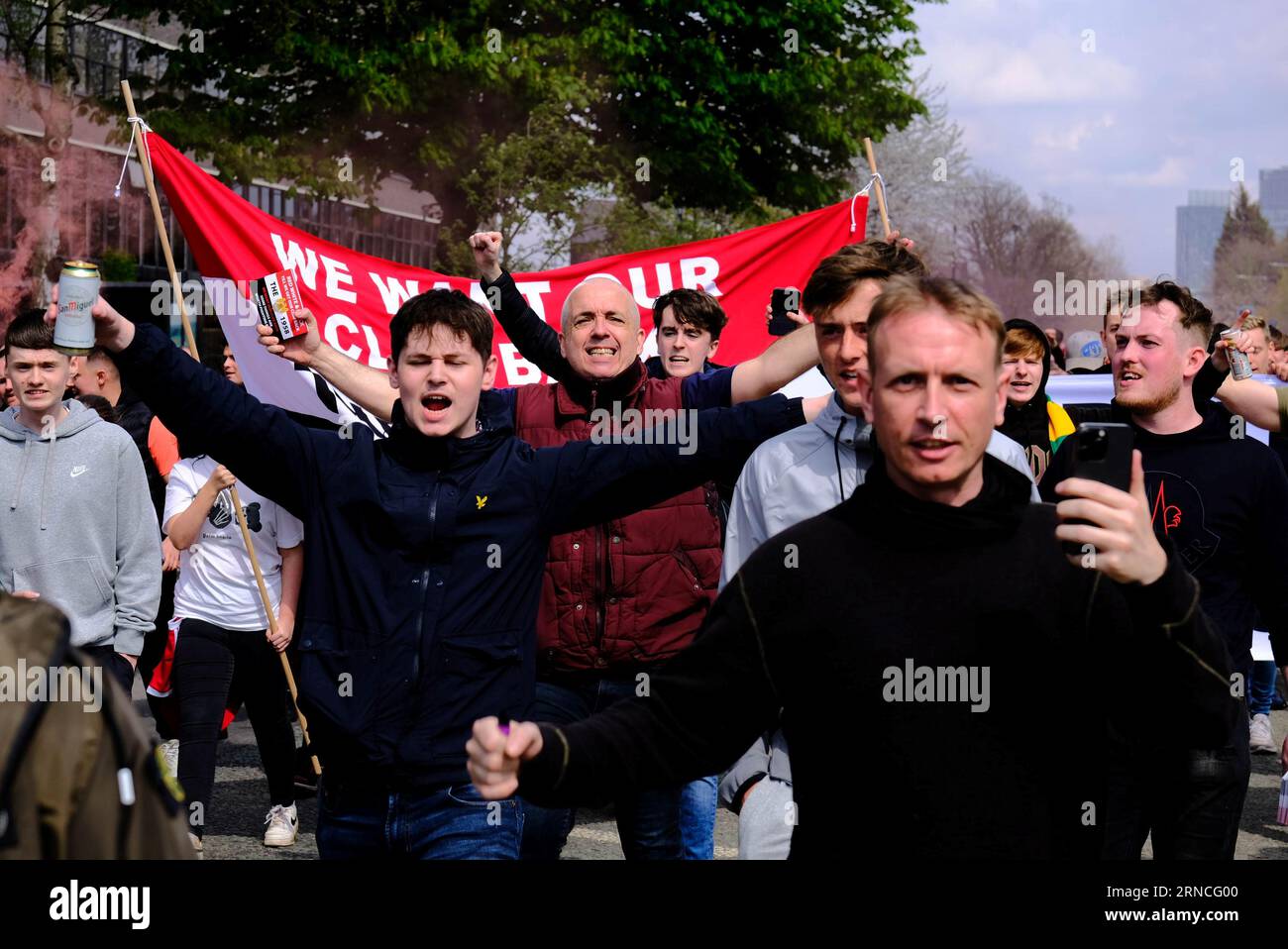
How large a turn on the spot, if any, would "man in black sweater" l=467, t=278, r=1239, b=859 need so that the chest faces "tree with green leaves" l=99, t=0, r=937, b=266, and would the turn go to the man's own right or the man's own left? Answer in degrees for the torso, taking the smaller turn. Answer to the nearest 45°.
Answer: approximately 180°

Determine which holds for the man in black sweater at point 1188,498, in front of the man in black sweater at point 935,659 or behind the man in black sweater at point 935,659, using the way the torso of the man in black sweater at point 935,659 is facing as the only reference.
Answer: behind

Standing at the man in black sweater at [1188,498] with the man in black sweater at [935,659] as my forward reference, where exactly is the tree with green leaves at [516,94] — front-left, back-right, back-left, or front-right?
back-right

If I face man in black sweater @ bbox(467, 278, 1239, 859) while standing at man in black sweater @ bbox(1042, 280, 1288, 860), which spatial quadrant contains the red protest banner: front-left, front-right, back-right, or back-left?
back-right

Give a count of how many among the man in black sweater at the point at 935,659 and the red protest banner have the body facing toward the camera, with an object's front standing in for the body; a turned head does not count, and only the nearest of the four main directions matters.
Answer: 2

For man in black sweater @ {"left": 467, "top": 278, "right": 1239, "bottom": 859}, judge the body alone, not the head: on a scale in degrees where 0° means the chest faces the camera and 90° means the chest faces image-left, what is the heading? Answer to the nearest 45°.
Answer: approximately 0°

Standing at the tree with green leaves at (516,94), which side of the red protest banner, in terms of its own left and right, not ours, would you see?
back

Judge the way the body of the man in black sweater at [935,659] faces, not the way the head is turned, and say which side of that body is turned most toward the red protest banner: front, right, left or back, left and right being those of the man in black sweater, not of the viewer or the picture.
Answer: back
